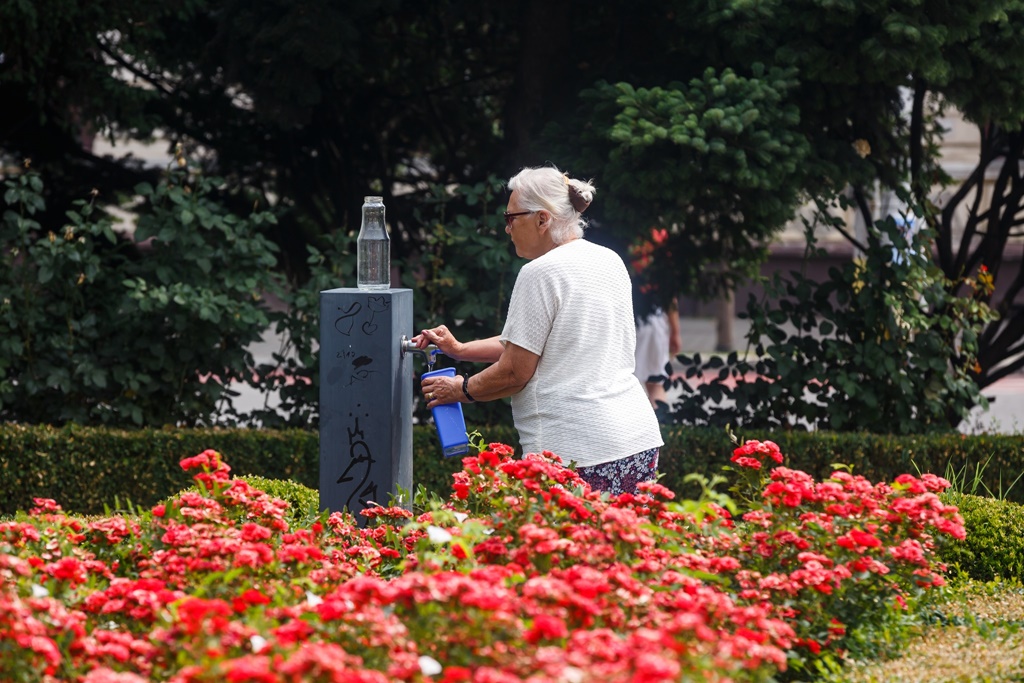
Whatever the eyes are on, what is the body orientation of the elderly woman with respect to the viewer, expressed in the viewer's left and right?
facing away from the viewer and to the left of the viewer

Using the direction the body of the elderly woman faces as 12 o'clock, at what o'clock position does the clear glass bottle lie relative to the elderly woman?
The clear glass bottle is roughly at 12 o'clock from the elderly woman.

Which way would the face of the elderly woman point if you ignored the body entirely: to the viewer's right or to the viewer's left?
to the viewer's left
